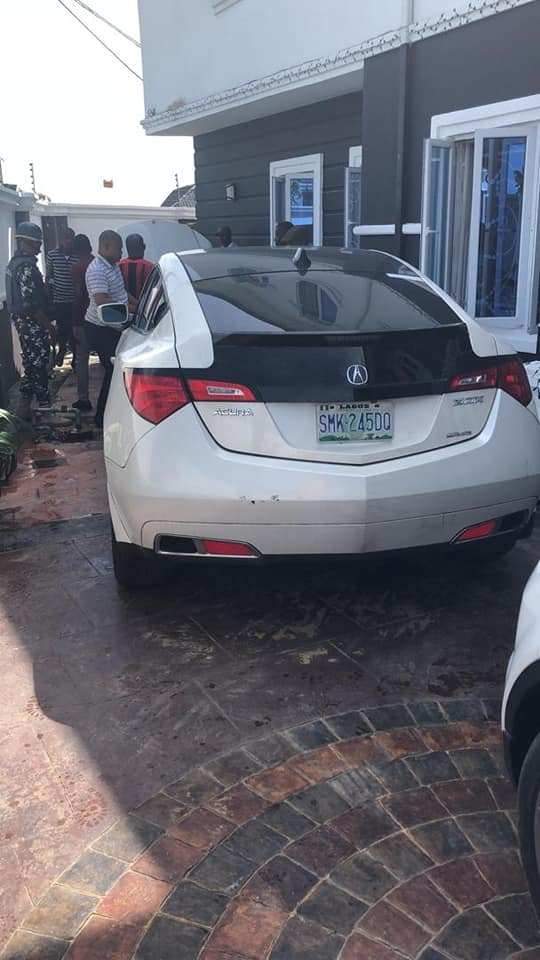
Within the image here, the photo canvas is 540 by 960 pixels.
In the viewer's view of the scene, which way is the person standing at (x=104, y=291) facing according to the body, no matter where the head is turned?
to the viewer's right

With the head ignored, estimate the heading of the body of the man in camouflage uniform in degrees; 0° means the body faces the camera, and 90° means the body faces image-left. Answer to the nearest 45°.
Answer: approximately 270°

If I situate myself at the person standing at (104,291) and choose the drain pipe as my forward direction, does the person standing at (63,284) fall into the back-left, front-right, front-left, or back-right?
back-left

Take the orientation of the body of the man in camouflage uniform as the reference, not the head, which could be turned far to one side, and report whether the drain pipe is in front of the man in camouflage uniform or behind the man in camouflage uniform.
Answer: in front

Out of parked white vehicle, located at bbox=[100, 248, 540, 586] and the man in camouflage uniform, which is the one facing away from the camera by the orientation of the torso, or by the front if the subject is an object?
the parked white vehicle

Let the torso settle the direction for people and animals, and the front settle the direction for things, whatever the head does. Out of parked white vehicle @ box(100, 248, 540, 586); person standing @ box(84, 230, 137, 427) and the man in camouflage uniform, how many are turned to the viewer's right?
2

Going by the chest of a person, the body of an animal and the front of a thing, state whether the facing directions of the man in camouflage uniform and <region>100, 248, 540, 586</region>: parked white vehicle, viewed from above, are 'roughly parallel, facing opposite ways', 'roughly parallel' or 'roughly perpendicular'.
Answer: roughly perpendicular

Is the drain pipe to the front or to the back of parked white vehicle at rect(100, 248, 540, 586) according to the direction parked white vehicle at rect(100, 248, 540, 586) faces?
to the front

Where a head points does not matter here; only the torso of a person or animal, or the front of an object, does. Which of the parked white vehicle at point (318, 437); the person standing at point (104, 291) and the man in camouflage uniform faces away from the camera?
the parked white vehicle

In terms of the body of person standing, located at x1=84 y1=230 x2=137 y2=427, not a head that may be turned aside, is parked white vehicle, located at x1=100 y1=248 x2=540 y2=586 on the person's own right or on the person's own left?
on the person's own right

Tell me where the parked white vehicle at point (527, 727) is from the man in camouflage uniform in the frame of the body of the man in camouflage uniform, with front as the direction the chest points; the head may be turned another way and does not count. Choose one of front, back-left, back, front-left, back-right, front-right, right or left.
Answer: right

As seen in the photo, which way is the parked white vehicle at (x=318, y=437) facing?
away from the camera
